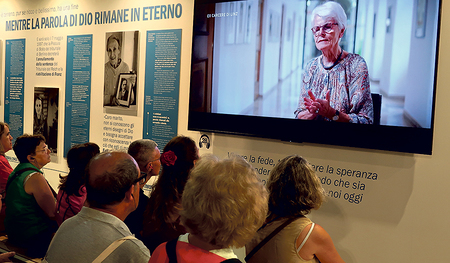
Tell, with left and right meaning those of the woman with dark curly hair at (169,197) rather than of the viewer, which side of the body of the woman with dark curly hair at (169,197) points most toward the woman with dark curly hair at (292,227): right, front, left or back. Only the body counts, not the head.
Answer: right

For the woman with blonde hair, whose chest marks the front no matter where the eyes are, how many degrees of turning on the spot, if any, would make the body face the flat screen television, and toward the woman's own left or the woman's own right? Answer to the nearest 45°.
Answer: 0° — they already face it

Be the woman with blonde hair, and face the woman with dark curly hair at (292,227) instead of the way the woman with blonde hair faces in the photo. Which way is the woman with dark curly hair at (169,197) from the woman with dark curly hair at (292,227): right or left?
left

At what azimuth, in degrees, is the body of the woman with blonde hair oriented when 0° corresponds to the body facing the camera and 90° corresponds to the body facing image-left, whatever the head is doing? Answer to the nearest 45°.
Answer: approximately 180°

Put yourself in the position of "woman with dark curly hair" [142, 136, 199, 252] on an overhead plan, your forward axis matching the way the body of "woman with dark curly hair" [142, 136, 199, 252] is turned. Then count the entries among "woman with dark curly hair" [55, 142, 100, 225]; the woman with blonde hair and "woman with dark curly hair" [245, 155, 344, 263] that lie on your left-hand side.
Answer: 1

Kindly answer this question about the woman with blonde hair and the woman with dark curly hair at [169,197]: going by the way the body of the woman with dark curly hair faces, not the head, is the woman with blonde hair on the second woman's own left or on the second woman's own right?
on the second woman's own right

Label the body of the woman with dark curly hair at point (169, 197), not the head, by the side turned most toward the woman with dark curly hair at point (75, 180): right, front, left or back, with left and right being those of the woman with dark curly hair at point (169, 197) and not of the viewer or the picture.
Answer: left

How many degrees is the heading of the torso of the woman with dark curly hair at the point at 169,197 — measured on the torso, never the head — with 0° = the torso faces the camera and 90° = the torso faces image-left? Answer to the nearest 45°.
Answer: approximately 225°

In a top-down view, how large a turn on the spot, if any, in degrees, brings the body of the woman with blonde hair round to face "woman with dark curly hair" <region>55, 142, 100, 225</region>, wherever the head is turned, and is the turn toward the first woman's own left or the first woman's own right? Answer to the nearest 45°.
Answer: approximately 45° to the first woman's own left

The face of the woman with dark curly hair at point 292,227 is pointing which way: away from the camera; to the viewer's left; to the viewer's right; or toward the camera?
away from the camera
